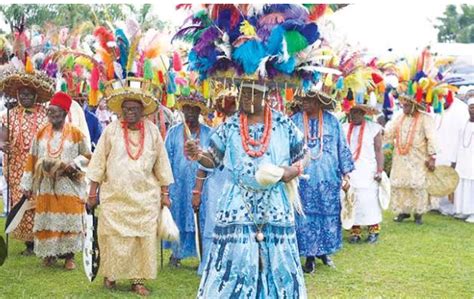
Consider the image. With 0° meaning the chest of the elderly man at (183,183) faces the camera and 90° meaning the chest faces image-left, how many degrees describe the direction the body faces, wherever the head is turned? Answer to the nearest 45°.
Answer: approximately 0°

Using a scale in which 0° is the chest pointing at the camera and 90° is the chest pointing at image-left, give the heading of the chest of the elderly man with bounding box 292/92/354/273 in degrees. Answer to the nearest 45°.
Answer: approximately 0°

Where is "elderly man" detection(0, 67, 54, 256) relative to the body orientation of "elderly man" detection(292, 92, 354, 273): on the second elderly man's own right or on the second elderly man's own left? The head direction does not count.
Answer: on the second elderly man's own right
